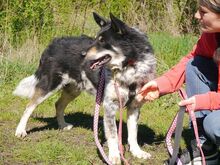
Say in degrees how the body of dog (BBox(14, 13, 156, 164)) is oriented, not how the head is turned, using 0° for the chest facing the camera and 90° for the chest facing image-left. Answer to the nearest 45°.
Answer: approximately 315°
